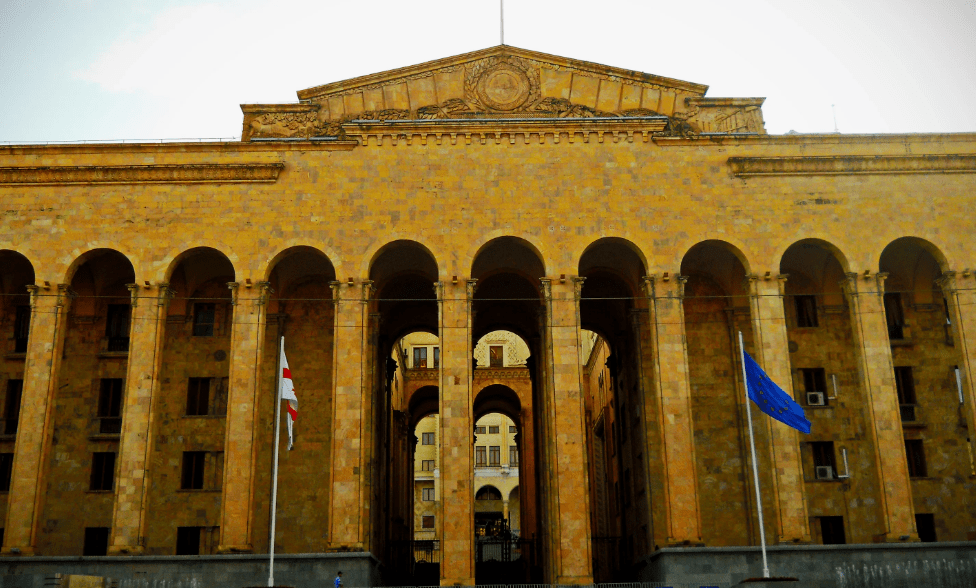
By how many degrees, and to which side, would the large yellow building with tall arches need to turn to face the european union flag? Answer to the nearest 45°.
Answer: approximately 45° to its left

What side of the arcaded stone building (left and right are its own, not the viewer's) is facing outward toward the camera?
front
